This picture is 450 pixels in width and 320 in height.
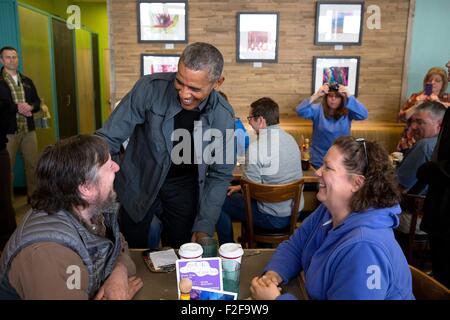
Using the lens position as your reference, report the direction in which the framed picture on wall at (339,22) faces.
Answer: facing the viewer

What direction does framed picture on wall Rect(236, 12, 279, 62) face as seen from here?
toward the camera

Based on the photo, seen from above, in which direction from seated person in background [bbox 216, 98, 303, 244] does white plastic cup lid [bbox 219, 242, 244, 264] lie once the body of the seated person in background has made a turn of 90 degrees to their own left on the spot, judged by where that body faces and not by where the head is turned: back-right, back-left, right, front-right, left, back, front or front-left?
front-left

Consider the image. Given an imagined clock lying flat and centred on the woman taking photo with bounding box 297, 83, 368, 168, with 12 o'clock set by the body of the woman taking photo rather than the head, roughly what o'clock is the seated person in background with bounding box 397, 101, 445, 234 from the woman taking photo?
The seated person in background is roughly at 11 o'clock from the woman taking photo.

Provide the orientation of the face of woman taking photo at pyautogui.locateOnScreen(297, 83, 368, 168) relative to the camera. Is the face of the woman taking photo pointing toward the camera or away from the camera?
toward the camera

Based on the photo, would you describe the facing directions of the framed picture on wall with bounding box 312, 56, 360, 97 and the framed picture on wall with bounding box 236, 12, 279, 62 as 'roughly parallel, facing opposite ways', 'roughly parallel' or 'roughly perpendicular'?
roughly parallel

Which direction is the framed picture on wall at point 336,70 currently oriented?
toward the camera

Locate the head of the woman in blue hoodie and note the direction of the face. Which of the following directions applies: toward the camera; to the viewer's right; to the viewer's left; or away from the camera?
to the viewer's left

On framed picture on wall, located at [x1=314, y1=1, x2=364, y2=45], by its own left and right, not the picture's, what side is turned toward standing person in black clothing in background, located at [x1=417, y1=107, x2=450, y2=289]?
front

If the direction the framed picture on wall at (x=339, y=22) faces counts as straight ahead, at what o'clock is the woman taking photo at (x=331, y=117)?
The woman taking photo is roughly at 12 o'clock from the framed picture on wall.

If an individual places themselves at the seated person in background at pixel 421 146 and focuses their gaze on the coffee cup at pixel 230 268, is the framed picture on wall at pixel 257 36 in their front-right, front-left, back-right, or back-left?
back-right

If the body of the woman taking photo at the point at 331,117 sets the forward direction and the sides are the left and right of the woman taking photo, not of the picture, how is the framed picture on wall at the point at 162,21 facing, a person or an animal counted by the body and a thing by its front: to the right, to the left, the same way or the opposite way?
the same way

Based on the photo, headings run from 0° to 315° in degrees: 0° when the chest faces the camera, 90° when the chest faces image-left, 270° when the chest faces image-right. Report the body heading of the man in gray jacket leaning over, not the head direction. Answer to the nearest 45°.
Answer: approximately 0°

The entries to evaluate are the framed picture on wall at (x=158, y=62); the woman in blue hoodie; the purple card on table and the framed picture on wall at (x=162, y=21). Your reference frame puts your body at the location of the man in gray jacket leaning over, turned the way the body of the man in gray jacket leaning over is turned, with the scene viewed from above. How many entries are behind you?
2

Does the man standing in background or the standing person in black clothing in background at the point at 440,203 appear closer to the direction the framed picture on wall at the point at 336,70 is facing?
the standing person in black clothing in background

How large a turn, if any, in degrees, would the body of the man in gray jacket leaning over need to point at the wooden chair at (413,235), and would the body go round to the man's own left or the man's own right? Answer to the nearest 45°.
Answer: approximately 90° to the man's own left

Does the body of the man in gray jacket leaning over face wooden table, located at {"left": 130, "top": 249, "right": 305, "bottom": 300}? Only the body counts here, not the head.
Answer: yes

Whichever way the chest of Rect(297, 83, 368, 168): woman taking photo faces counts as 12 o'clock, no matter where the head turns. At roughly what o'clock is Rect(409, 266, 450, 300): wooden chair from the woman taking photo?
The wooden chair is roughly at 12 o'clock from the woman taking photo.
